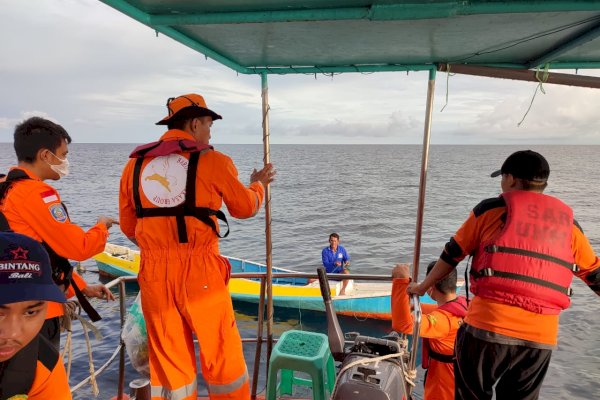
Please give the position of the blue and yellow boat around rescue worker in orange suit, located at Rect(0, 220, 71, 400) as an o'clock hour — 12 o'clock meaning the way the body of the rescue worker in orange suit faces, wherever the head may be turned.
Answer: The blue and yellow boat is roughly at 6 o'clock from the rescue worker in orange suit.

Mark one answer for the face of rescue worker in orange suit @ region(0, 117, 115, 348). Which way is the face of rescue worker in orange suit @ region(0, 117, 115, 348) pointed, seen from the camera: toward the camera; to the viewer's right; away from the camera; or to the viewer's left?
to the viewer's right

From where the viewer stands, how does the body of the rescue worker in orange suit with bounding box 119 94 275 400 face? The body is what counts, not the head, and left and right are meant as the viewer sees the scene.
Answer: facing away from the viewer and to the right of the viewer

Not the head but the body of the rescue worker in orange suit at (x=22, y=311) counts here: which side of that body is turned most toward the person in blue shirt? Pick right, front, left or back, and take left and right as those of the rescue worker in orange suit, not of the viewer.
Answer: back

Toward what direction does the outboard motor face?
away from the camera

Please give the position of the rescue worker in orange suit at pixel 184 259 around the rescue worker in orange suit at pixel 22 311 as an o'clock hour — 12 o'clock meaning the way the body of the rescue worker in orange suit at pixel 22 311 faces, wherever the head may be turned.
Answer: the rescue worker in orange suit at pixel 184 259 is roughly at 6 o'clock from the rescue worker in orange suit at pixel 22 311.

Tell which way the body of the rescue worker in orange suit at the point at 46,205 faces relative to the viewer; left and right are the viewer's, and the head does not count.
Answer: facing to the right of the viewer

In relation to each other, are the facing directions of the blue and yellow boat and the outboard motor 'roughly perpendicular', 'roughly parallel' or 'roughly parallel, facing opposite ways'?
roughly perpendicular

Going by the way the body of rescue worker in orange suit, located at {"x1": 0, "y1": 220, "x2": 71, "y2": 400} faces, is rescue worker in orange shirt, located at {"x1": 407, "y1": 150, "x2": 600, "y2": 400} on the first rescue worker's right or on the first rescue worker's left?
on the first rescue worker's left

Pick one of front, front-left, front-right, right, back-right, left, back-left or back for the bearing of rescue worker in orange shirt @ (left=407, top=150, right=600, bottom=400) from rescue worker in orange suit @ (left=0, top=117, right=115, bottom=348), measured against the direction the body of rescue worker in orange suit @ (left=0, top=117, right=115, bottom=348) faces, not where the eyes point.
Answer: front-right

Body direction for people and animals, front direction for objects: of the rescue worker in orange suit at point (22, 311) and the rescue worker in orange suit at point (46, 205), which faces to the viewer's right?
the rescue worker in orange suit at point (46, 205)

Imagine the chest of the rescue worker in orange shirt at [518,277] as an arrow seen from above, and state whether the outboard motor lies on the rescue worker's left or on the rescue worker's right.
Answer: on the rescue worker's left

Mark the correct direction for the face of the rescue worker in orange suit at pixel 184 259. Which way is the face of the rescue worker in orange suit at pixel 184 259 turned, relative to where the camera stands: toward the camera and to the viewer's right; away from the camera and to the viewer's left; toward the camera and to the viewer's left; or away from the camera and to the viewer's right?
away from the camera and to the viewer's right
